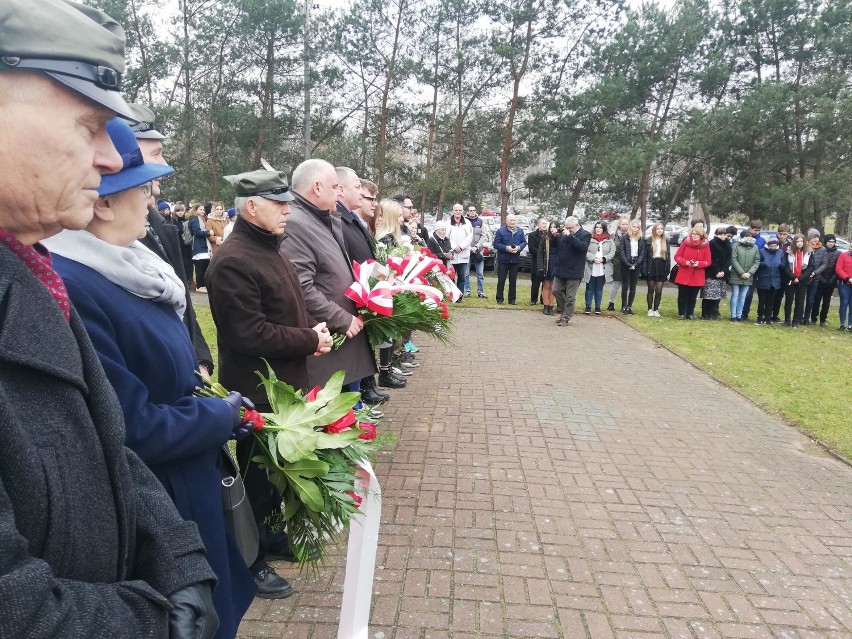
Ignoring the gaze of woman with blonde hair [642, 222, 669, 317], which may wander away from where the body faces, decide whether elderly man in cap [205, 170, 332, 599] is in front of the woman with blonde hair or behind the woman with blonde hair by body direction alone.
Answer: in front

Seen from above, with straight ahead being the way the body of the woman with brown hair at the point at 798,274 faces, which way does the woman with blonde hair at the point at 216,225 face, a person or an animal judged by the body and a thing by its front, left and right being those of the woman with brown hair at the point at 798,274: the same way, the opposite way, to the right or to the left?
to the left

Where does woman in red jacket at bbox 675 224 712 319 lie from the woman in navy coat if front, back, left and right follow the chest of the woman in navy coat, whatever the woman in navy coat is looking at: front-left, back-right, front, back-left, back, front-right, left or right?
front-left

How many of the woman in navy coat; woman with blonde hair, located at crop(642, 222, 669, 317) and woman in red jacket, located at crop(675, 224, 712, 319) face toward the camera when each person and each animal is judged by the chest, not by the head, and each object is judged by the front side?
2

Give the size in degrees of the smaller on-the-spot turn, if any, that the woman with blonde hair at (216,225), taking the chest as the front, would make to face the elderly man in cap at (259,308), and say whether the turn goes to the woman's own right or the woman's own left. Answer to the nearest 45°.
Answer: approximately 45° to the woman's own right

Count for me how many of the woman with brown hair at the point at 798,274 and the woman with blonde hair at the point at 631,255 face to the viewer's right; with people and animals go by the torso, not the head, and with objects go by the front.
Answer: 0

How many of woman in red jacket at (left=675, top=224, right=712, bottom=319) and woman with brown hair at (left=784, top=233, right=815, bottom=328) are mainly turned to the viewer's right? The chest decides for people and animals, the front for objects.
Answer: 0

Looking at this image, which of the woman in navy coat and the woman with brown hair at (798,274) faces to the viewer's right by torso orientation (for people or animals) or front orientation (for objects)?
the woman in navy coat

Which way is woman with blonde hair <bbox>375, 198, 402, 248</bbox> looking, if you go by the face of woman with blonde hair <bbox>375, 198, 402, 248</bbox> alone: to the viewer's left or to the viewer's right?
to the viewer's right

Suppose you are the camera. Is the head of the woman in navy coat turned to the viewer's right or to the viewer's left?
to the viewer's right

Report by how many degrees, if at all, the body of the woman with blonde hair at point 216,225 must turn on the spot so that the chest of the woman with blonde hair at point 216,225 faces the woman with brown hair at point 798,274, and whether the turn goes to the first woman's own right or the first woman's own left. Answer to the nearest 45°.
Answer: approximately 45° to the first woman's own left

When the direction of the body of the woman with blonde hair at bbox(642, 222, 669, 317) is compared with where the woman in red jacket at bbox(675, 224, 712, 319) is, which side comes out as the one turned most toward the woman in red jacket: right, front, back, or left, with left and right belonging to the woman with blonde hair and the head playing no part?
left

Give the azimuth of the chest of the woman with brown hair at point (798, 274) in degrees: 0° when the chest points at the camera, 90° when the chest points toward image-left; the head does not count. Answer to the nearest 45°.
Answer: approximately 0°

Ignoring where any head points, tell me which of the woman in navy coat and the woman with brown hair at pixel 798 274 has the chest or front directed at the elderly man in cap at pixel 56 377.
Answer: the woman with brown hair

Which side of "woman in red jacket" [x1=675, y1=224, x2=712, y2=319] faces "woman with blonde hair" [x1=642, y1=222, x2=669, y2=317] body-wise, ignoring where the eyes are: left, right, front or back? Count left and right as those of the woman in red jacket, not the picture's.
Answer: right

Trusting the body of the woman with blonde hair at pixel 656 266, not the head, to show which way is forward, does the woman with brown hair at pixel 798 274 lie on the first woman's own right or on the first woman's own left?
on the first woman's own left

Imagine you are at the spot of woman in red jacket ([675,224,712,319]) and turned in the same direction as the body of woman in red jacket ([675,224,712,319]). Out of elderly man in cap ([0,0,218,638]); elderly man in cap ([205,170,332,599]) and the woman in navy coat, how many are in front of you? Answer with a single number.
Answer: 3

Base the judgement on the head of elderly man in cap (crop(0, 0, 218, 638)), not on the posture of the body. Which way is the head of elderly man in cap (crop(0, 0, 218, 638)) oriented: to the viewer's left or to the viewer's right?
to the viewer's right
